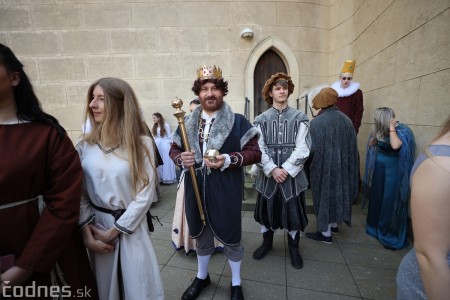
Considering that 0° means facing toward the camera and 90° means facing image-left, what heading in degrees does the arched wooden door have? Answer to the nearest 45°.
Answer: approximately 0°

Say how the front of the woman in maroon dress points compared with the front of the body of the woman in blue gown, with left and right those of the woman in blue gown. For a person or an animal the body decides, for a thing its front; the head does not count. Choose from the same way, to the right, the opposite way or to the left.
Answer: to the left

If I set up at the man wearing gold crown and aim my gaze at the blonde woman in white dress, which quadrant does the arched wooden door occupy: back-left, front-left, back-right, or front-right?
back-right

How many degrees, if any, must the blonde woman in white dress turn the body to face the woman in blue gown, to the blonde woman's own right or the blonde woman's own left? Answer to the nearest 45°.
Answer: approximately 135° to the blonde woman's own left

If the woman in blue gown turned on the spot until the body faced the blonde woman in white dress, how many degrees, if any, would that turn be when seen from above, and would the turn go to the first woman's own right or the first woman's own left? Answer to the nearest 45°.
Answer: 0° — they already face them

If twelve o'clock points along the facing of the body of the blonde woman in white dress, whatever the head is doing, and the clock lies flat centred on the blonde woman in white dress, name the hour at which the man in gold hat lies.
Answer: The man in gold hat is roughly at 7 o'clock from the blonde woman in white dress.

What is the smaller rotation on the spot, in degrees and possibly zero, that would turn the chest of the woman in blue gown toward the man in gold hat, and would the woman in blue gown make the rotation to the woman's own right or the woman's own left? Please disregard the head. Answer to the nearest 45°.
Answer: approximately 90° to the woman's own right

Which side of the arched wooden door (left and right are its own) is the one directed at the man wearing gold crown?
front

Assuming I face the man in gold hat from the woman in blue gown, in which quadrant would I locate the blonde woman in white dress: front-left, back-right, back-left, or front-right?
back-left

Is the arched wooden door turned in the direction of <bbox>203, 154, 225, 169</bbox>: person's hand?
yes

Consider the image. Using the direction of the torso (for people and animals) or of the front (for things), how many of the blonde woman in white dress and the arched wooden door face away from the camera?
0
